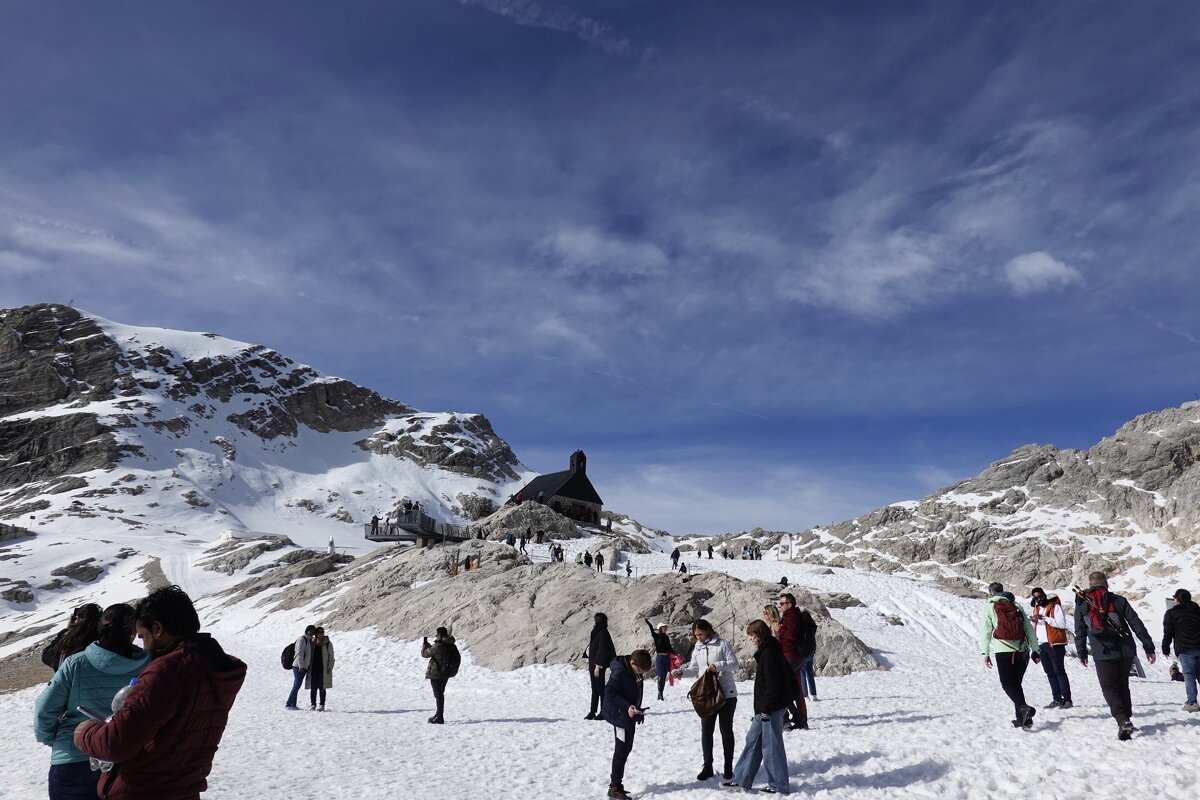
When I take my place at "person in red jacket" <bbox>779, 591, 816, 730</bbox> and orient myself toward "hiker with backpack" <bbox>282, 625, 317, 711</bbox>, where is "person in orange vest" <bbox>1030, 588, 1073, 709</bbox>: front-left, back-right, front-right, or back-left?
back-right

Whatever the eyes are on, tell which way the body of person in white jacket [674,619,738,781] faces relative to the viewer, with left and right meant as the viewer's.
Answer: facing the viewer and to the left of the viewer

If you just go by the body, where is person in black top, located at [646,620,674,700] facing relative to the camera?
toward the camera

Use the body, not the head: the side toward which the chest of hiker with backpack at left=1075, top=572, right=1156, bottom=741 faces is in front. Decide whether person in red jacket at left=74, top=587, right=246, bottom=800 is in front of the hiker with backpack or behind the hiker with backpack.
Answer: behind

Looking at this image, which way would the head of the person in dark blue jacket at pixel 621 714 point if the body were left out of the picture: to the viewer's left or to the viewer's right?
to the viewer's right

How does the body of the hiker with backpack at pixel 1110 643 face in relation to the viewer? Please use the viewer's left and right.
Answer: facing away from the viewer

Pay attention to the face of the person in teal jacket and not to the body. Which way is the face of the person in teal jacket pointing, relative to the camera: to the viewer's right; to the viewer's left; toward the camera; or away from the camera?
away from the camera

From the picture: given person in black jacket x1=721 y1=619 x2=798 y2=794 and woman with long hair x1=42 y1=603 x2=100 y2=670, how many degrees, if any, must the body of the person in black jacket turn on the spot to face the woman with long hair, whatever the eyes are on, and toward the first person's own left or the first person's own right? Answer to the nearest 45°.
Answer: approximately 45° to the first person's own left

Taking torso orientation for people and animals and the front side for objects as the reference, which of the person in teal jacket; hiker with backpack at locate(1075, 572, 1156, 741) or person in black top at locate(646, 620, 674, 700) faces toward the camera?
the person in black top

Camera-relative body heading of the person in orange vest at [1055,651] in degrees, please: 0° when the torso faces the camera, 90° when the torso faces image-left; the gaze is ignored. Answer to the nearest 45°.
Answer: approximately 45°

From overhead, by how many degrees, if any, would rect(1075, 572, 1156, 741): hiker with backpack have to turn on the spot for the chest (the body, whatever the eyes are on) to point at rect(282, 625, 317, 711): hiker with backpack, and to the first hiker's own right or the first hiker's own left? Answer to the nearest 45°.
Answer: approximately 90° to the first hiker's own left

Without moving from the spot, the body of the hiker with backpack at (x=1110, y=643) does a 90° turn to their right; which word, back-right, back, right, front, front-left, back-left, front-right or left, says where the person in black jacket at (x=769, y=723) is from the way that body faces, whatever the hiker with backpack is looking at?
back-right

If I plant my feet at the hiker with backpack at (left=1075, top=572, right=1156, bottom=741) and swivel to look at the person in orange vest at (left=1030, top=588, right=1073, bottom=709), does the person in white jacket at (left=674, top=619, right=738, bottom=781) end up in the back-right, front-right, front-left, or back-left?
back-left
